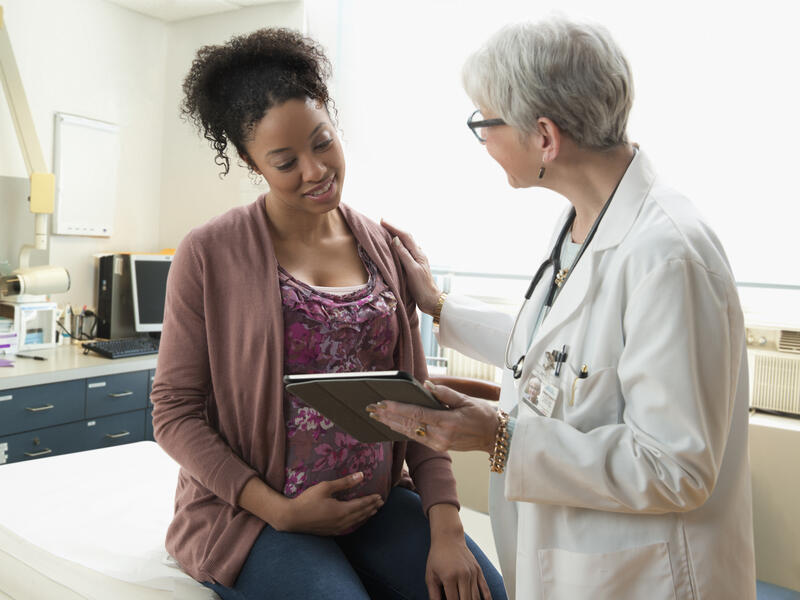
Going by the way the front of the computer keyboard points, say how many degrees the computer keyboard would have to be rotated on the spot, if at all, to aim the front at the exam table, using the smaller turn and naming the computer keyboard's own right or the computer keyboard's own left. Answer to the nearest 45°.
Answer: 0° — it already faces it

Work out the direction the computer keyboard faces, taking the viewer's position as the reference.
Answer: facing the viewer

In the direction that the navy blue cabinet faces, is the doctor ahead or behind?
ahead

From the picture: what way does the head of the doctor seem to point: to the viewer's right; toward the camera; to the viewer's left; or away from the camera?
to the viewer's left

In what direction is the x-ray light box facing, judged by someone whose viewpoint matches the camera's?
facing the viewer and to the right of the viewer

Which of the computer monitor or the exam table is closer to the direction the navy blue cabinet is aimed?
the exam table

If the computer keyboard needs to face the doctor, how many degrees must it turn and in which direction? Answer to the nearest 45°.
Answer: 0° — it already faces them

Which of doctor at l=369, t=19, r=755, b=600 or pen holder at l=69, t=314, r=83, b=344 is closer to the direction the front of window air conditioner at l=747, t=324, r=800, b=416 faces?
the doctor

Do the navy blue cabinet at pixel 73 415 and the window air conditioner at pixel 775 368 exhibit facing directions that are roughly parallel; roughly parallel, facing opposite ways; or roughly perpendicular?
roughly perpendicular
